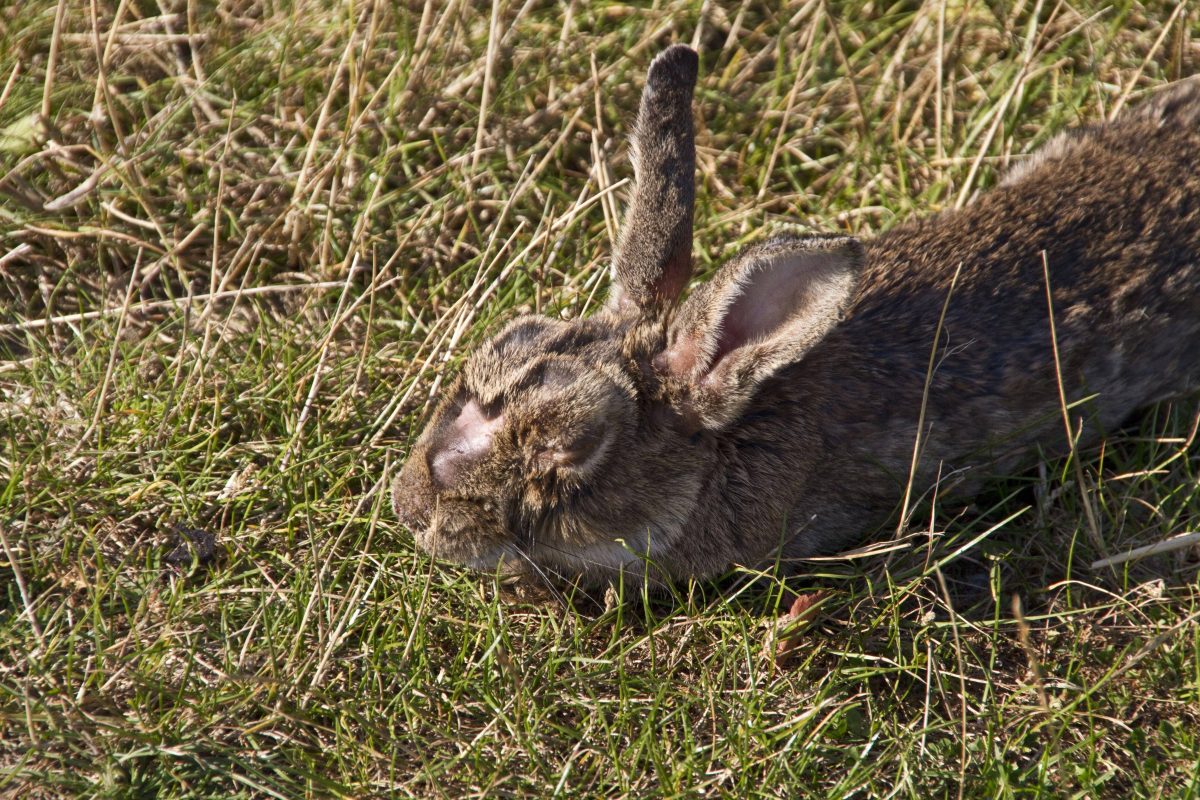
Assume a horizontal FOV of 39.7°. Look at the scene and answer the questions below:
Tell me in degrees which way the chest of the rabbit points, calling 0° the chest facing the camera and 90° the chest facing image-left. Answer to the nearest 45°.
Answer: approximately 45°

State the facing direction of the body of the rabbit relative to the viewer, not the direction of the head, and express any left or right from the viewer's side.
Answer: facing the viewer and to the left of the viewer
